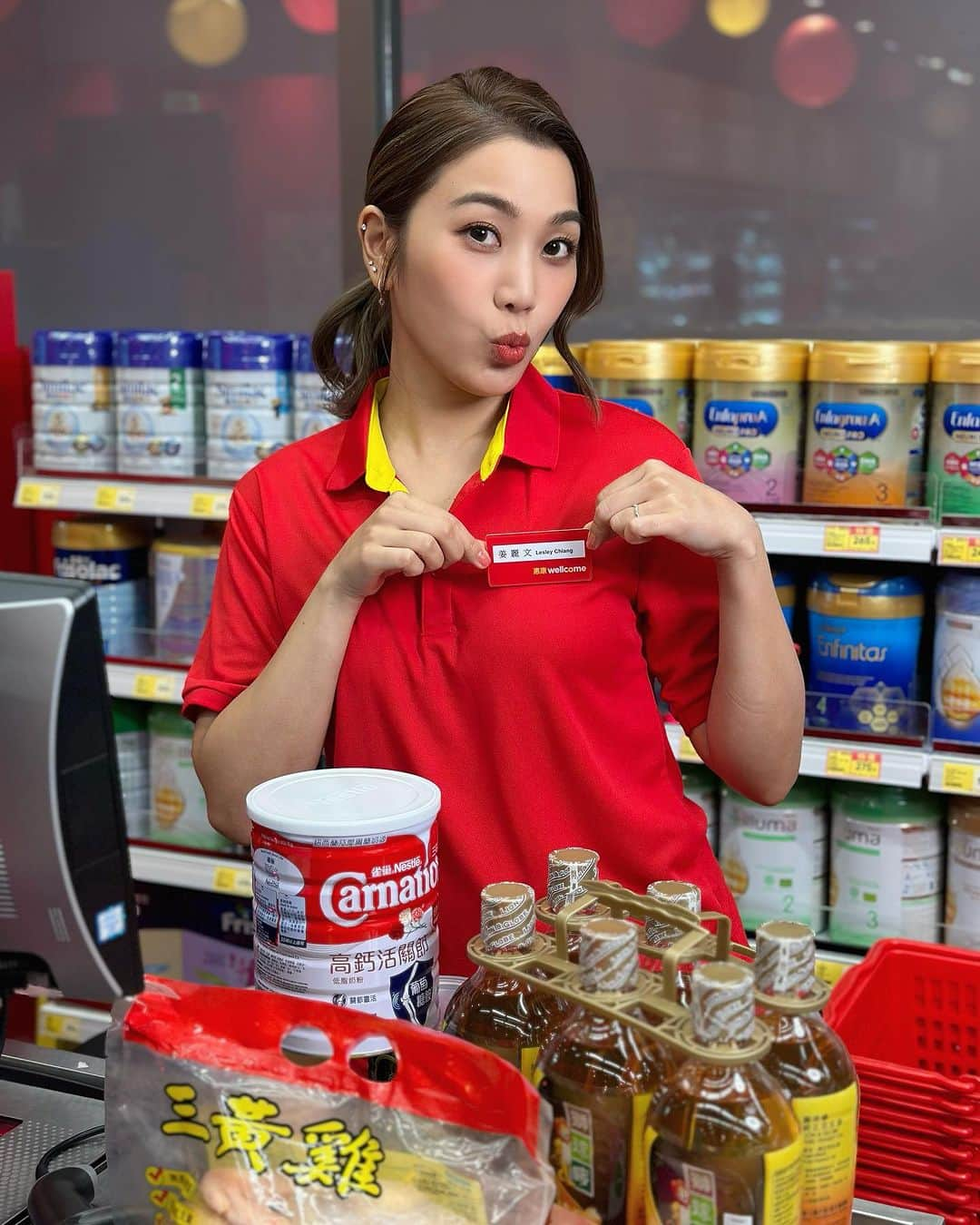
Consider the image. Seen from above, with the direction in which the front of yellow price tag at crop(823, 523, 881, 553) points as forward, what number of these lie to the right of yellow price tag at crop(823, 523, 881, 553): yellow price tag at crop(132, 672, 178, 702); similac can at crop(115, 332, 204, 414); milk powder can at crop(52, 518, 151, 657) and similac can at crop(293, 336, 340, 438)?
4

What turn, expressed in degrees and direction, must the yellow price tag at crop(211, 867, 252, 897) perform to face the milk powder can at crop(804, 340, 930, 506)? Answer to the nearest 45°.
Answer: approximately 45° to its left

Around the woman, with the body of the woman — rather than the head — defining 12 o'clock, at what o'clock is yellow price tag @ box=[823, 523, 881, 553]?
The yellow price tag is roughly at 7 o'clock from the woman.

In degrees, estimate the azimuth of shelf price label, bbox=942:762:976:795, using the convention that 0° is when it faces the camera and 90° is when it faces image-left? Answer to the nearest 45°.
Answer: approximately 0°

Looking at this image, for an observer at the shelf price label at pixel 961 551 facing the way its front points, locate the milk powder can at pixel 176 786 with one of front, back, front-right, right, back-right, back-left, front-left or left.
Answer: right

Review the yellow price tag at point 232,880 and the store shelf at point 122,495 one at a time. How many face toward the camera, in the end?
2

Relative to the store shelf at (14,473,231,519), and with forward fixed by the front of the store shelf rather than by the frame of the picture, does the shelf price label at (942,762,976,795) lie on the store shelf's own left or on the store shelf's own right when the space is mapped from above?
on the store shelf's own left

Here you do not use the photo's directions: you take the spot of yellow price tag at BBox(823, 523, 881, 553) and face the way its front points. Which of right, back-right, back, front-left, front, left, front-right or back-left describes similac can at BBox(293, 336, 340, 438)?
right

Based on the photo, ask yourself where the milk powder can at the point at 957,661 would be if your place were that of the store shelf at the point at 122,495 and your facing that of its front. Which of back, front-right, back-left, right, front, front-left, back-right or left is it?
front-left

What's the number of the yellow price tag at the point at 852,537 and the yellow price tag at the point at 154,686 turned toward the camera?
2
